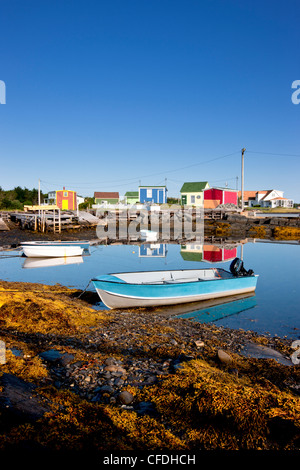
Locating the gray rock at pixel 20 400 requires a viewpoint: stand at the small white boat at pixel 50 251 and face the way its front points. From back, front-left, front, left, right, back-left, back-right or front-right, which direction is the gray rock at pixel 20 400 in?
left

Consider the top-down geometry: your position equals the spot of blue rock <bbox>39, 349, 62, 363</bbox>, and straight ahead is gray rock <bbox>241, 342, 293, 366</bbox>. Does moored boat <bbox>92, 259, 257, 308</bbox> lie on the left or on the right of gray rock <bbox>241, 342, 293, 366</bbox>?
left

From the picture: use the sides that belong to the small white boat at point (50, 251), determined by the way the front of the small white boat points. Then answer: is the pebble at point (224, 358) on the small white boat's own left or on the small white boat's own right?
on the small white boat's own left

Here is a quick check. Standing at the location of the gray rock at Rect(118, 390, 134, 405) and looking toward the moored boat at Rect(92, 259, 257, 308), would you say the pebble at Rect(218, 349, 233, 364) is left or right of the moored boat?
right

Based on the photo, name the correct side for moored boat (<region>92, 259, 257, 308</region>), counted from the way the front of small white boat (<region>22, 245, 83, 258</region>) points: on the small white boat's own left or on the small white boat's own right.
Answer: on the small white boat's own left

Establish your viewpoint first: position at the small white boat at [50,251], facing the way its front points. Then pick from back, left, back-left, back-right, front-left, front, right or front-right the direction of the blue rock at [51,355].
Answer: left

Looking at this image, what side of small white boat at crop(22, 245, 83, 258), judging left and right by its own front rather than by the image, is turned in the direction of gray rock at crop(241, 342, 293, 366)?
left

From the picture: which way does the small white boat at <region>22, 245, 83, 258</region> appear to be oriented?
to the viewer's left

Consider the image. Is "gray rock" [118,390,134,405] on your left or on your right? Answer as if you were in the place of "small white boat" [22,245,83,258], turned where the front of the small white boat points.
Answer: on your left

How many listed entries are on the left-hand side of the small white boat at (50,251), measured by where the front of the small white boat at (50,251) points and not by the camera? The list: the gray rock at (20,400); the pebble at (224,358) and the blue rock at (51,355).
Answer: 3
